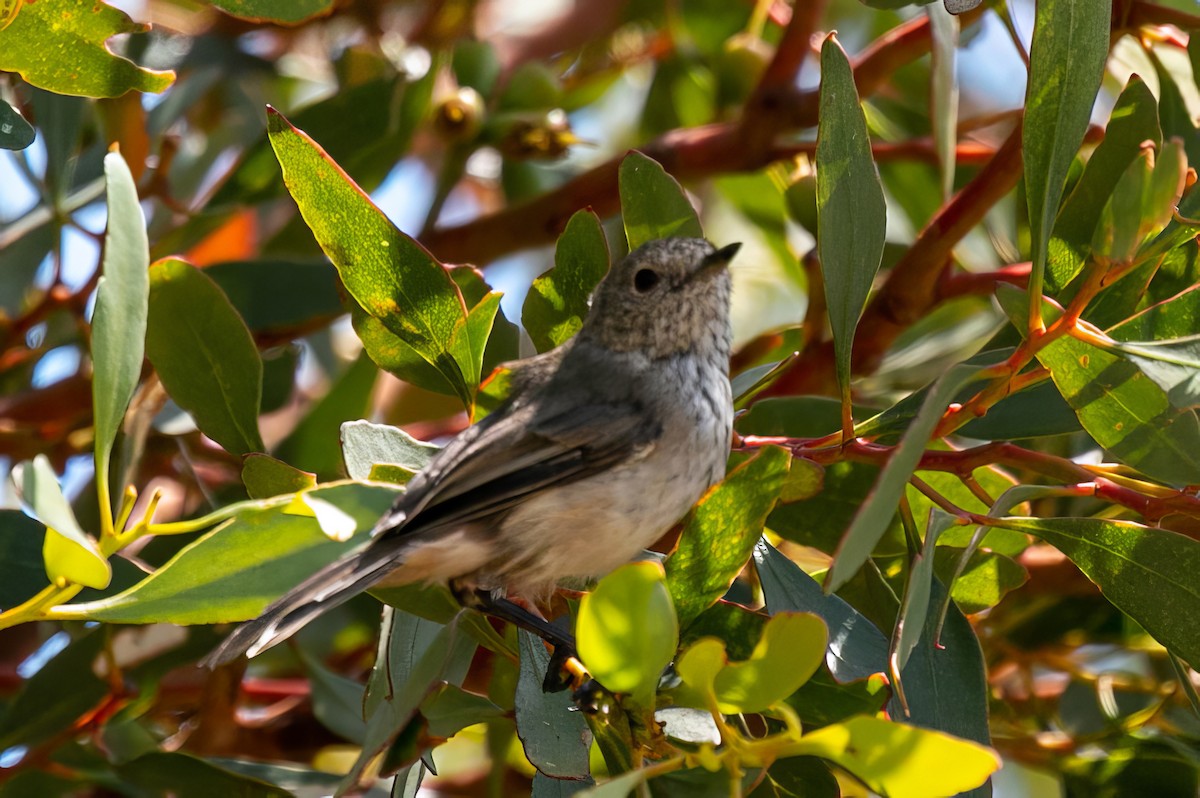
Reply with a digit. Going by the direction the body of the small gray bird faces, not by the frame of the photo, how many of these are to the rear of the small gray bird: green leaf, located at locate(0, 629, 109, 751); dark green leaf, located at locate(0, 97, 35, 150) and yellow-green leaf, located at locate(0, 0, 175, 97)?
3

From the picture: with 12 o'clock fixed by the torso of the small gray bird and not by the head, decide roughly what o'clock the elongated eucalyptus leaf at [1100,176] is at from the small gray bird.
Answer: The elongated eucalyptus leaf is roughly at 12 o'clock from the small gray bird.

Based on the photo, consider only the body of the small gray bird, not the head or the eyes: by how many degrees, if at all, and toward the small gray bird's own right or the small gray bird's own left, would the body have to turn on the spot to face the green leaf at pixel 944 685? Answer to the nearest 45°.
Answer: approximately 45° to the small gray bird's own right

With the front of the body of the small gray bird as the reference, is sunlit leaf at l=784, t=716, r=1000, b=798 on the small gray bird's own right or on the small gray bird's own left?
on the small gray bird's own right

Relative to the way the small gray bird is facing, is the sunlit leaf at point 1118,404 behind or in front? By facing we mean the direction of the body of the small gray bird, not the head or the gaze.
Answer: in front

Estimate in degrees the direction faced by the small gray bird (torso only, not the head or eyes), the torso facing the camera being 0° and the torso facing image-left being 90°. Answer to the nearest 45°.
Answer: approximately 270°

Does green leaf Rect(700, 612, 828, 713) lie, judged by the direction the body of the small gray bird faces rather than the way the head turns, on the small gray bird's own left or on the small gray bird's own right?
on the small gray bird's own right

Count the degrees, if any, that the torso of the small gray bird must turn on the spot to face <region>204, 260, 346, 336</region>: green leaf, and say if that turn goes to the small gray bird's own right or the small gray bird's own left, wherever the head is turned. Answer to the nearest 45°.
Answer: approximately 135° to the small gray bird's own left

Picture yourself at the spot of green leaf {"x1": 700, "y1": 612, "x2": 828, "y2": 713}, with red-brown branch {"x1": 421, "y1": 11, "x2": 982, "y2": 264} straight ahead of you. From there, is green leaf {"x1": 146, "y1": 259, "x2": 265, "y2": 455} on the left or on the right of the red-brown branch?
left

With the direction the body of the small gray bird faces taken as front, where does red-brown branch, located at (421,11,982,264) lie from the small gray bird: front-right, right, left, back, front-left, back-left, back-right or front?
left
